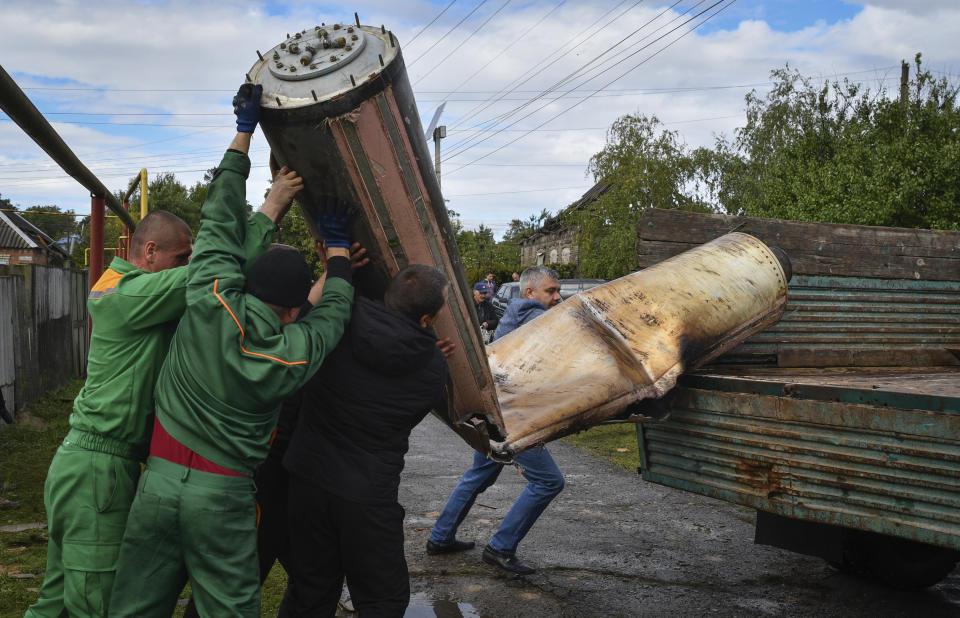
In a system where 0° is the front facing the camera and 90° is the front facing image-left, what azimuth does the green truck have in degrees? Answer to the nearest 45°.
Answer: approximately 315°

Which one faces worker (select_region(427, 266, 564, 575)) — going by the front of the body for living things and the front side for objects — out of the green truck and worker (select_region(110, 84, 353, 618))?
worker (select_region(110, 84, 353, 618))

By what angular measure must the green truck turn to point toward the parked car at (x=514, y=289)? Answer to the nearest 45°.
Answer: approximately 180°

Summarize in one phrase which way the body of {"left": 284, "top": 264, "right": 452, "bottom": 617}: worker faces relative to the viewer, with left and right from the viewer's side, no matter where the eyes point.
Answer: facing away from the viewer and to the right of the viewer

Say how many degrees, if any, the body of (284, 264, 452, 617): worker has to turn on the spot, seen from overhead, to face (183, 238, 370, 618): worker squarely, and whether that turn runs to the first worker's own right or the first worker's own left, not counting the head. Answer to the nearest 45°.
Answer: approximately 90° to the first worker's own left

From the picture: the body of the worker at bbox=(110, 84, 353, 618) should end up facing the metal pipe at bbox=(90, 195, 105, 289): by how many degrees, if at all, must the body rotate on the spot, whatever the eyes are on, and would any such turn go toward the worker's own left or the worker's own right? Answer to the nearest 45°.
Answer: approximately 45° to the worker's own left

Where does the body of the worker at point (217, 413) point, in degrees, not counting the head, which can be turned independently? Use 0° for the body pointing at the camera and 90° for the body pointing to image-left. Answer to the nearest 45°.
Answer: approximately 225°

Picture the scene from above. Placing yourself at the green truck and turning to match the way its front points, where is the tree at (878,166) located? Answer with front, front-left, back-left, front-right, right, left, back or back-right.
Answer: back-left
